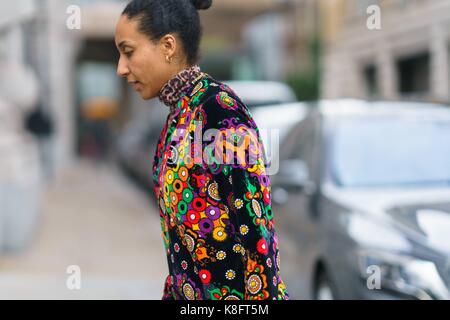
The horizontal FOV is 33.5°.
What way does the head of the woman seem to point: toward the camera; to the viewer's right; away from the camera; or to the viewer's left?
to the viewer's left

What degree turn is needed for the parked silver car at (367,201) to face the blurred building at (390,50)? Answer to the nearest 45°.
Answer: approximately 135° to its left

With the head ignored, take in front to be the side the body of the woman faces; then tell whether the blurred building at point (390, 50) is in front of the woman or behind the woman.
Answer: behind

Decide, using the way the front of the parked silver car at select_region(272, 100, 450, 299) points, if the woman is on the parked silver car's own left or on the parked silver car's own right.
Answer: on the parked silver car's own right

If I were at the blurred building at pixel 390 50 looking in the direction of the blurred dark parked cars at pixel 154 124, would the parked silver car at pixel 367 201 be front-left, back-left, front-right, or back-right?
front-left

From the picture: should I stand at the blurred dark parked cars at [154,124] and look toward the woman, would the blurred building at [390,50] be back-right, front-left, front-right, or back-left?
back-left

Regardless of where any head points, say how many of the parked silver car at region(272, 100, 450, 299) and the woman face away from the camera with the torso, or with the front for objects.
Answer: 0

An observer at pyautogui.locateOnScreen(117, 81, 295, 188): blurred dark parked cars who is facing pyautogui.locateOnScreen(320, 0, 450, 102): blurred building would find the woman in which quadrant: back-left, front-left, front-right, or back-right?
back-right

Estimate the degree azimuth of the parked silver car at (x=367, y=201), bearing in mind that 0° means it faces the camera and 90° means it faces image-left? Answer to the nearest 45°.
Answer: approximately 315°

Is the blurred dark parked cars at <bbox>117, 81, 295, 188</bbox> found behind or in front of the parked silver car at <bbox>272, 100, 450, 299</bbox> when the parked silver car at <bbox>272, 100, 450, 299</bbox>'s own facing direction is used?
behind
